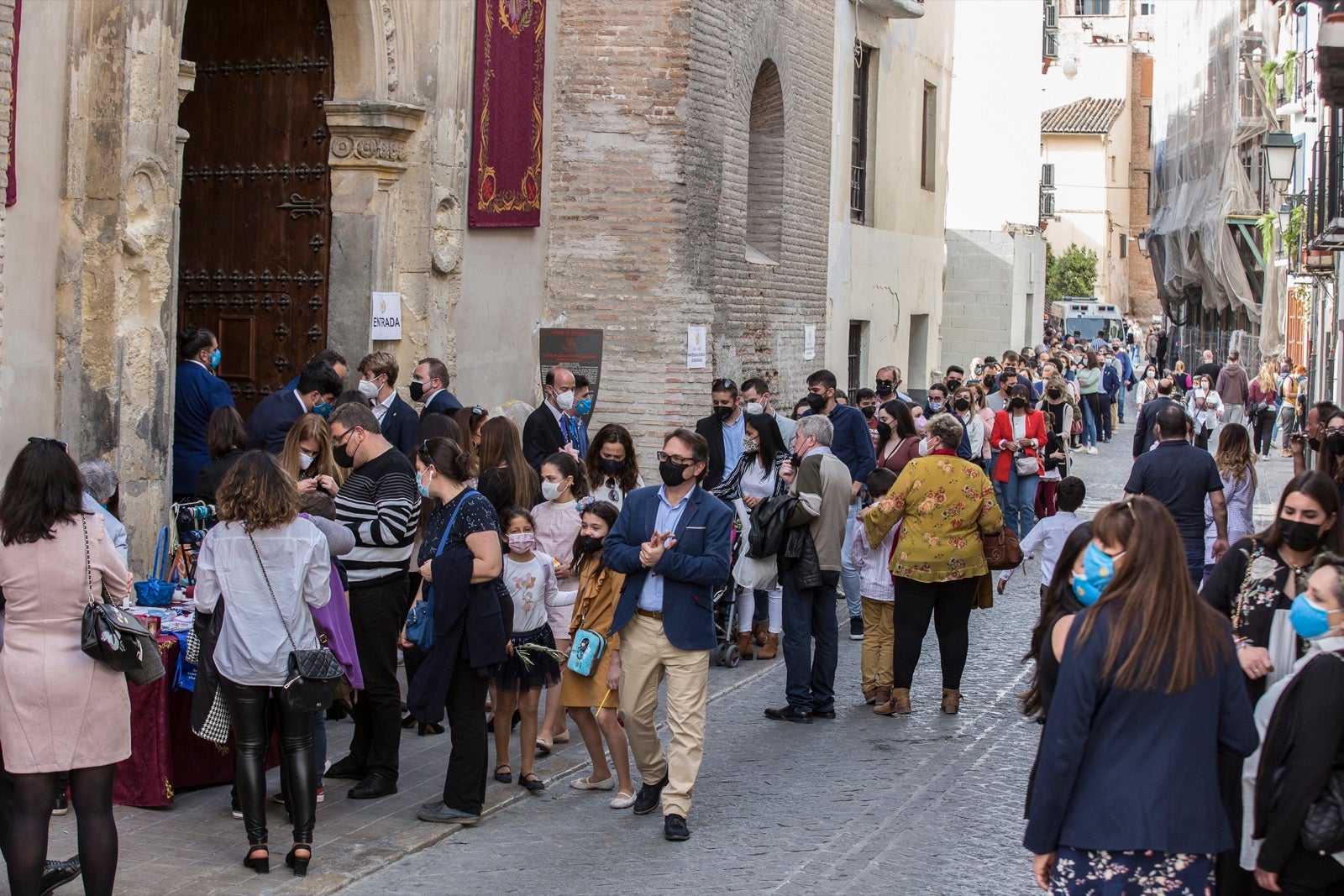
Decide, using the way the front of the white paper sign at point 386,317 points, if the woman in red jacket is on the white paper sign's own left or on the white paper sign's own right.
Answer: on the white paper sign's own left

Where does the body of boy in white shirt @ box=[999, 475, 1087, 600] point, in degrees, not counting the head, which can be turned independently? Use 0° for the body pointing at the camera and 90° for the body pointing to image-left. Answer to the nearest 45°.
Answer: approximately 180°

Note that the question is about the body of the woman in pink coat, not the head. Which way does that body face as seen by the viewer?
away from the camera

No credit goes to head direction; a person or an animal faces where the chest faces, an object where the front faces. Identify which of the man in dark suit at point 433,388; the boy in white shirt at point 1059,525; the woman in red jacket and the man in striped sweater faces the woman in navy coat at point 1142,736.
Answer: the woman in red jacket

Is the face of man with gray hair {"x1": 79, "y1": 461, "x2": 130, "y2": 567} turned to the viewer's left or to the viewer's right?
to the viewer's right

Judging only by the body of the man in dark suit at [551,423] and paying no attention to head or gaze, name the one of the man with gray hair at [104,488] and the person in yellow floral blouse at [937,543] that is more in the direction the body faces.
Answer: the person in yellow floral blouse

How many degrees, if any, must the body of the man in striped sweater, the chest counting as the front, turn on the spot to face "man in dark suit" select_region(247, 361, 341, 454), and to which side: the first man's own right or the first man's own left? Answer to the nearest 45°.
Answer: approximately 90° to the first man's own right

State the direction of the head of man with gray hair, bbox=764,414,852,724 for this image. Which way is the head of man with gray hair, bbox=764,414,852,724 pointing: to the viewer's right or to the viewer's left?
to the viewer's left

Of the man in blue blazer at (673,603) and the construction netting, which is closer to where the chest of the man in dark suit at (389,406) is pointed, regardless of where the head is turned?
the man in blue blazer

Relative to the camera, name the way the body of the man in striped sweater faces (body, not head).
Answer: to the viewer's left

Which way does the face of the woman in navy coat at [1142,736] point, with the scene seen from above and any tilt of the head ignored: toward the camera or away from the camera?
away from the camera
